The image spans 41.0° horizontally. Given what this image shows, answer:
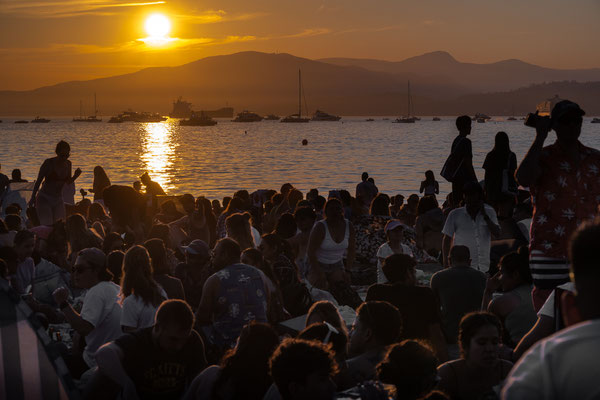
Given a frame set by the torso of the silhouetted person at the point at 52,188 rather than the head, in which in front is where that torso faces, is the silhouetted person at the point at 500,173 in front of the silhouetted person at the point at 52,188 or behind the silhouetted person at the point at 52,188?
in front

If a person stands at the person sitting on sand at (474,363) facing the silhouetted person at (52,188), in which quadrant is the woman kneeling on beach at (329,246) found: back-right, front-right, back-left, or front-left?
front-right

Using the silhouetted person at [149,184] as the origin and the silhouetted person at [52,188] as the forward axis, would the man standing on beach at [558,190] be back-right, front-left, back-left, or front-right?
front-left

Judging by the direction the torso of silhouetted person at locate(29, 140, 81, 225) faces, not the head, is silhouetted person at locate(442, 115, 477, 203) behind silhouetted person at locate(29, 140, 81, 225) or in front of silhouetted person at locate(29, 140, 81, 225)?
in front
